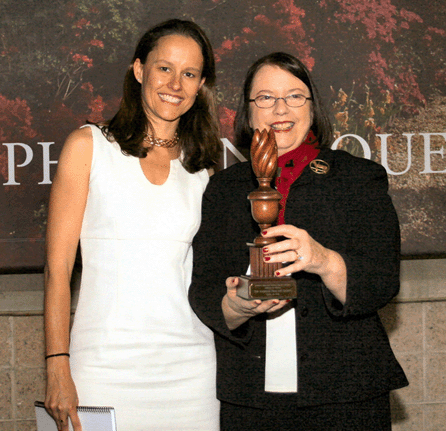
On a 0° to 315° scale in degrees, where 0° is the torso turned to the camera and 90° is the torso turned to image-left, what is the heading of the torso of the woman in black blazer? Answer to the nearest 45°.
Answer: approximately 0°

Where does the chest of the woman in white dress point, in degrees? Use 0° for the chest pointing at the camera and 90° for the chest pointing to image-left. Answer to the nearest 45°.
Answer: approximately 315°

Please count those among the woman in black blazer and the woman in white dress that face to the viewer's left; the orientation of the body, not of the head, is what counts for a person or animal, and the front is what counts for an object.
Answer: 0
